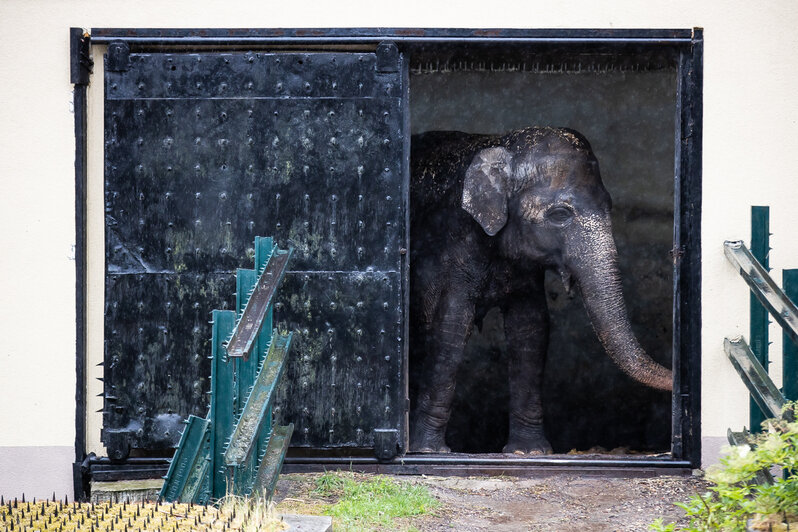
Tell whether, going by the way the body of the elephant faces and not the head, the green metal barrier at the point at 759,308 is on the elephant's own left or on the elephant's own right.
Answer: on the elephant's own right

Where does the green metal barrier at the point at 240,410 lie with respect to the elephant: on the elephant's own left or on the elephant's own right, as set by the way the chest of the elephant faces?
on the elephant's own right

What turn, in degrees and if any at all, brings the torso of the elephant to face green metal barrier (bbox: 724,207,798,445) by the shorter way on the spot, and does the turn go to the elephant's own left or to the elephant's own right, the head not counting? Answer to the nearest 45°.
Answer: approximately 45° to the elephant's own right

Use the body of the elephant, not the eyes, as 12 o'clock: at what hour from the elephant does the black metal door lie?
The black metal door is roughly at 4 o'clock from the elephant.

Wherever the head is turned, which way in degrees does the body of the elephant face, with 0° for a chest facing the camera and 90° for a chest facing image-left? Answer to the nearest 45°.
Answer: approximately 270°

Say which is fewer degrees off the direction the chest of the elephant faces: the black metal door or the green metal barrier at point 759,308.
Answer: the green metal barrier
